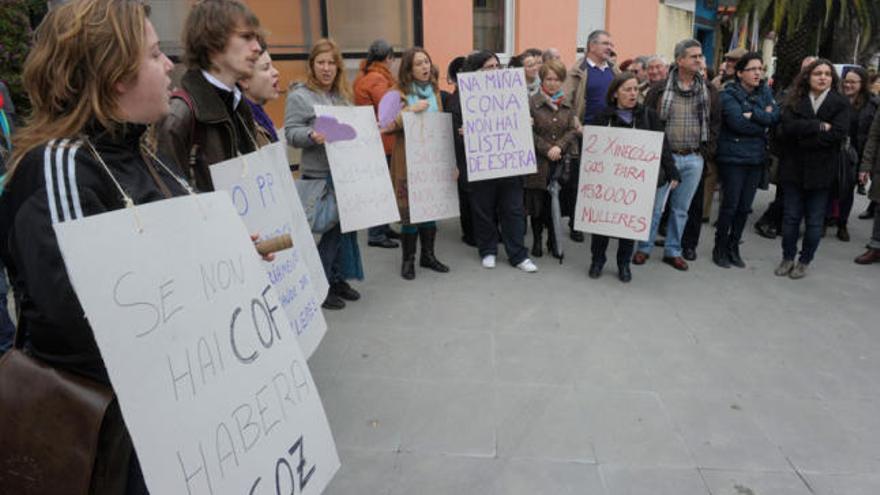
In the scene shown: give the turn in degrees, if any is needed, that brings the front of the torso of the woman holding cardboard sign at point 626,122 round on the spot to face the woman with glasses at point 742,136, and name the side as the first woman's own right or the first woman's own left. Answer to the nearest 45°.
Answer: approximately 135° to the first woman's own left

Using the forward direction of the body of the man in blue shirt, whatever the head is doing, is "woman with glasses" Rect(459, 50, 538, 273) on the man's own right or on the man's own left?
on the man's own right

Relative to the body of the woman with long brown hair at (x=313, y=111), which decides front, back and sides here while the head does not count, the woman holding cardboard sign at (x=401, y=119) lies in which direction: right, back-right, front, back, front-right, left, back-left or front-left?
left

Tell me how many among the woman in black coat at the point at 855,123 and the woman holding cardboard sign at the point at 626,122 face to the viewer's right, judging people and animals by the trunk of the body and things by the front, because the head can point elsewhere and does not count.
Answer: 0

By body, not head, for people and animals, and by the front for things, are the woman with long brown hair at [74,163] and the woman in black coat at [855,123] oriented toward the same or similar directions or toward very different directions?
very different directions

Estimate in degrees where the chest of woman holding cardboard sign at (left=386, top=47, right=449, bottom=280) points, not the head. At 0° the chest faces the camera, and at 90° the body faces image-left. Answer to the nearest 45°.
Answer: approximately 315°

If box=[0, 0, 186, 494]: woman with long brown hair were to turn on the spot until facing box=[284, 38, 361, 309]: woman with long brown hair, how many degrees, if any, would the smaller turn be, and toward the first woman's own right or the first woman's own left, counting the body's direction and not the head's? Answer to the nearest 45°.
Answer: approximately 45° to the first woman's own left

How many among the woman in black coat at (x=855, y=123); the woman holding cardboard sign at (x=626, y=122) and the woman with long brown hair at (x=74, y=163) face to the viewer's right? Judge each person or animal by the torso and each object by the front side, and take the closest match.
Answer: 1

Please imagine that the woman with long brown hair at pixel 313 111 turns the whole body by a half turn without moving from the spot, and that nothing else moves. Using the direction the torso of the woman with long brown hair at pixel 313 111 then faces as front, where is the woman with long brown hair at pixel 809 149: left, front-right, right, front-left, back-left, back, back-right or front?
back-right

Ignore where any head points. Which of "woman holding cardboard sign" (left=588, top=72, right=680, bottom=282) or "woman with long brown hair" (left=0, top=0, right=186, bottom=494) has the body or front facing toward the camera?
the woman holding cardboard sign

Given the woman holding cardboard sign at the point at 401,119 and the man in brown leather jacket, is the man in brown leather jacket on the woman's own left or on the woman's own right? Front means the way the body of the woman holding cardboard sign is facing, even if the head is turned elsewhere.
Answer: on the woman's own right

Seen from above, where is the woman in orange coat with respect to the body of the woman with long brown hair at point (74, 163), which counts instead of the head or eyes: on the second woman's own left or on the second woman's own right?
on the second woman's own left

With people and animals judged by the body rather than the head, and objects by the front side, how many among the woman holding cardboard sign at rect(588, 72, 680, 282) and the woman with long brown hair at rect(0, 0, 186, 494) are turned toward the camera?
1

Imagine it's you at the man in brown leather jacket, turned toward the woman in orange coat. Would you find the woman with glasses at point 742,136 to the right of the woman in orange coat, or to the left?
right

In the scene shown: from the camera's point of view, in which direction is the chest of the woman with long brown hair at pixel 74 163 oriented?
to the viewer's right

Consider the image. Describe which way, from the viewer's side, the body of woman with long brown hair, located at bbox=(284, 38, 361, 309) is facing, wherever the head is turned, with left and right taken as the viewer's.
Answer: facing the viewer and to the right of the viewer
